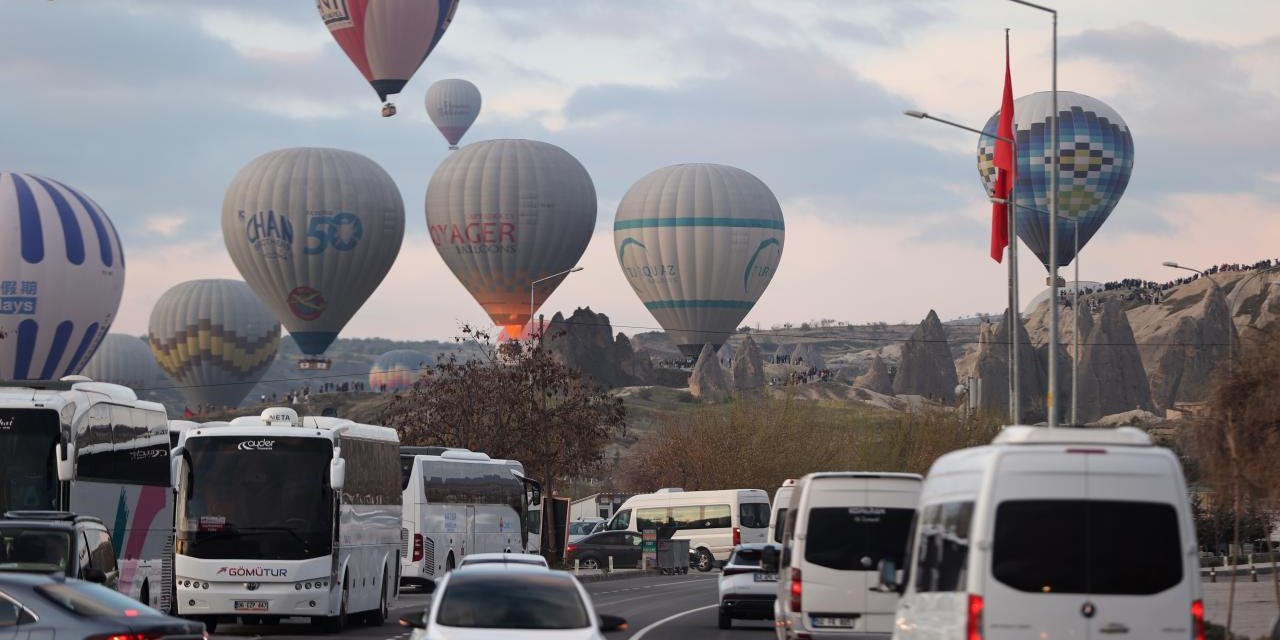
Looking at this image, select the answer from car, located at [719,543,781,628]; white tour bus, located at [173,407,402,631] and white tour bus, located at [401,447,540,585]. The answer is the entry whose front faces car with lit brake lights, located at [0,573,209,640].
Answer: white tour bus, located at [173,407,402,631]

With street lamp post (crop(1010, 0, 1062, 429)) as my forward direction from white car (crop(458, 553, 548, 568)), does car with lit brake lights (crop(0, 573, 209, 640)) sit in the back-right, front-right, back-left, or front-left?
back-right

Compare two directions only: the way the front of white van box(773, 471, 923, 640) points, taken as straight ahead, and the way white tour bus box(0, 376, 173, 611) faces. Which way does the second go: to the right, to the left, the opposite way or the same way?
the opposite way

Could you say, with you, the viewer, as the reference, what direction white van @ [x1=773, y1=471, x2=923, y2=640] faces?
facing away from the viewer

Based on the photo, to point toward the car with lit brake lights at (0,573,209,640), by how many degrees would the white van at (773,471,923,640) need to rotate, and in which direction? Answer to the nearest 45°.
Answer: approximately 135° to its left

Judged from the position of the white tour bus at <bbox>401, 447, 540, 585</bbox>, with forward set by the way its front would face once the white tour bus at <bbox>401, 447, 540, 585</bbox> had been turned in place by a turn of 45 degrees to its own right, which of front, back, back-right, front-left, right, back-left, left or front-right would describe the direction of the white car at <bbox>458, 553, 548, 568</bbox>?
right

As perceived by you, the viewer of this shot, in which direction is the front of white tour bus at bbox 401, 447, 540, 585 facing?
facing away from the viewer and to the right of the viewer

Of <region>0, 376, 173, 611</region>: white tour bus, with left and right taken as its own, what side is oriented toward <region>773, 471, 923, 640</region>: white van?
left

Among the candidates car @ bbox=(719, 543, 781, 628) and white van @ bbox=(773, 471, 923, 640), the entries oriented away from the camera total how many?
2

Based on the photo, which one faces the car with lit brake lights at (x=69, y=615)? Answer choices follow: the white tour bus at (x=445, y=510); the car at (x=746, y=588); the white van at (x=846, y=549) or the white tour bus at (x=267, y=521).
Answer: the white tour bus at (x=267, y=521)

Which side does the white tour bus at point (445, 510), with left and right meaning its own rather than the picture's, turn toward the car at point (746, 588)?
right

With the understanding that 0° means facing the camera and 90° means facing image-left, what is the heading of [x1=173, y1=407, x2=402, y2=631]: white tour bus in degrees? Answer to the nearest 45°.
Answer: approximately 0°

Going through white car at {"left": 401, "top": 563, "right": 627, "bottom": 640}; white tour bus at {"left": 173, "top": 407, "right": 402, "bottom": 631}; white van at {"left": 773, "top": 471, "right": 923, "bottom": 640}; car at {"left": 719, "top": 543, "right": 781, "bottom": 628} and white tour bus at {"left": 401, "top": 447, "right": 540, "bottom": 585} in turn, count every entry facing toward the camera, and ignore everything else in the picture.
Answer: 2
